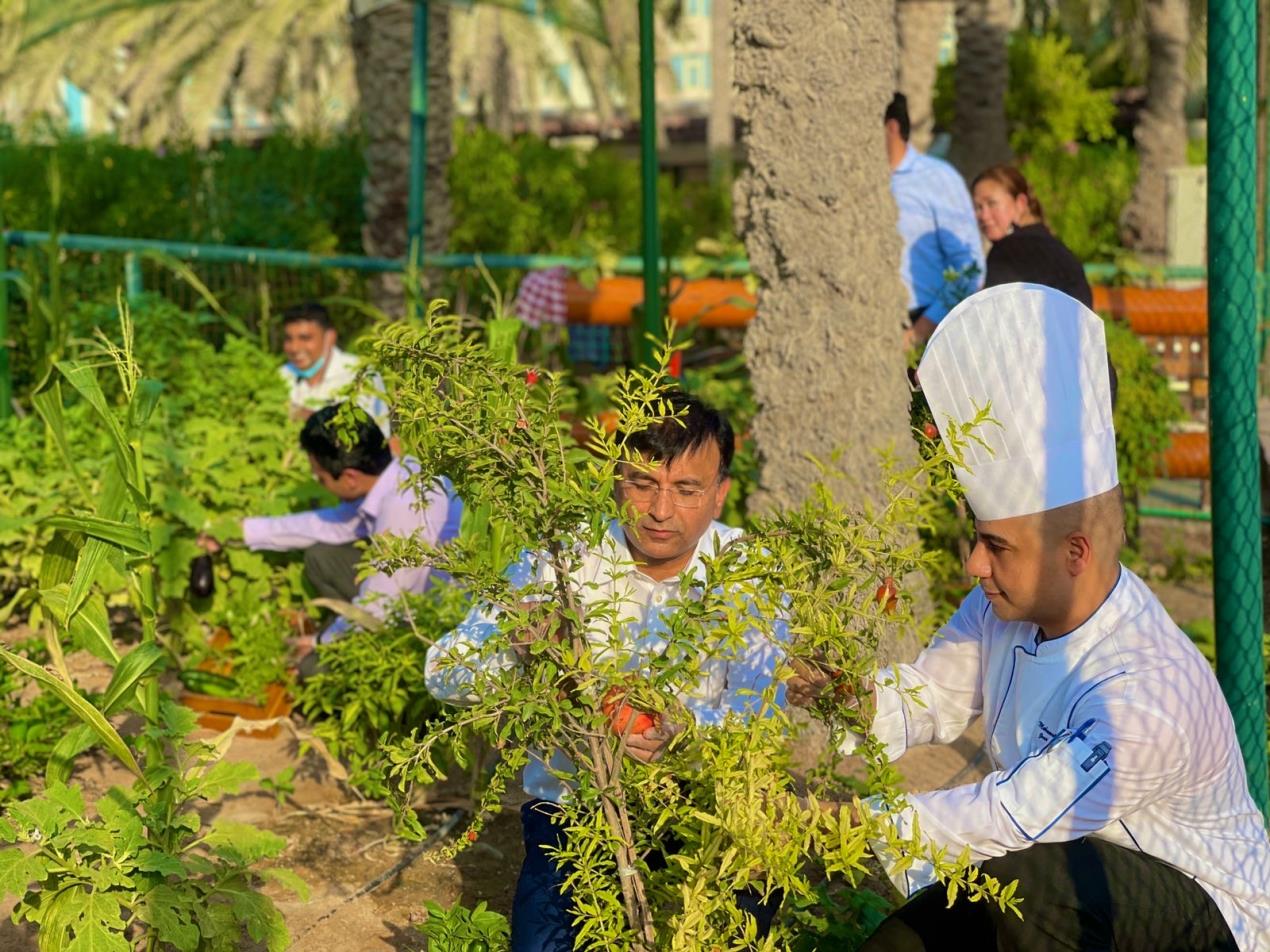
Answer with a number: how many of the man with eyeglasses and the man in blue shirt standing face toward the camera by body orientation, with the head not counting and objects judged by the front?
1

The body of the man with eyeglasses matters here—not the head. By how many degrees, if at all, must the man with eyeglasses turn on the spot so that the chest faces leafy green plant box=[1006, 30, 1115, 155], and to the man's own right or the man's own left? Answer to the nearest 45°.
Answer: approximately 180°

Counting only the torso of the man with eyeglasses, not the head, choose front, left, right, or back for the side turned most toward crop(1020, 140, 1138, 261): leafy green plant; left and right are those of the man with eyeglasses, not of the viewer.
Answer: back

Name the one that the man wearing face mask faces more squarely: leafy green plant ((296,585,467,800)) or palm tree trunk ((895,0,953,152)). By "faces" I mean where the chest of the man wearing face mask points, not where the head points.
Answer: the leafy green plant

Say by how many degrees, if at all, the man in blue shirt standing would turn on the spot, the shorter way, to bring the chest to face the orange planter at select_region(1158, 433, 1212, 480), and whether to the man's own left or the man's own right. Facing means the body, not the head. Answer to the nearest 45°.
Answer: approximately 135° to the man's own right
